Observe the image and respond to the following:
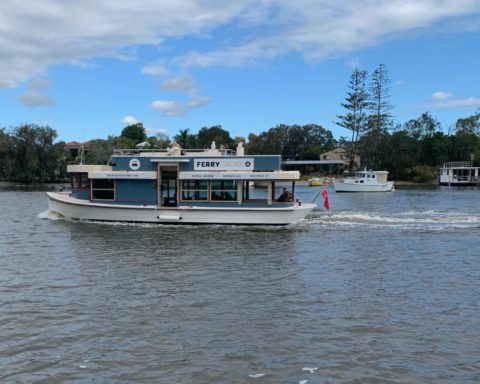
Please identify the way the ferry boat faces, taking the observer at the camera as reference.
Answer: facing to the left of the viewer
